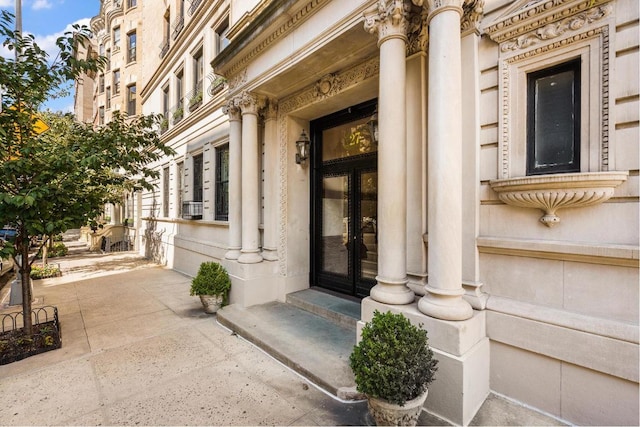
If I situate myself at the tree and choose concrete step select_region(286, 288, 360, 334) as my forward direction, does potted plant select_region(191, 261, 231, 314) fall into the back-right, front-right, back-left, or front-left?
front-left

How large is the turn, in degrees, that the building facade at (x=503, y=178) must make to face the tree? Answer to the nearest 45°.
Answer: approximately 45° to its right

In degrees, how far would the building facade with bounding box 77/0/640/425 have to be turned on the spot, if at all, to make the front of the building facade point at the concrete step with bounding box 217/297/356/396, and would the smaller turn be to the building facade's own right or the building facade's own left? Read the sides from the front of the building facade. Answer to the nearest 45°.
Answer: approximately 45° to the building facade's own right

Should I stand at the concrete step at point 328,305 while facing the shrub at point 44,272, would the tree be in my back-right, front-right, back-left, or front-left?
front-left

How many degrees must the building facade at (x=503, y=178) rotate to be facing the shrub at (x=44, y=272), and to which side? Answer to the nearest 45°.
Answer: approximately 45° to its right

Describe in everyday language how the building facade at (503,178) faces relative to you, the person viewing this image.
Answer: facing the viewer and to the left of the viewer
